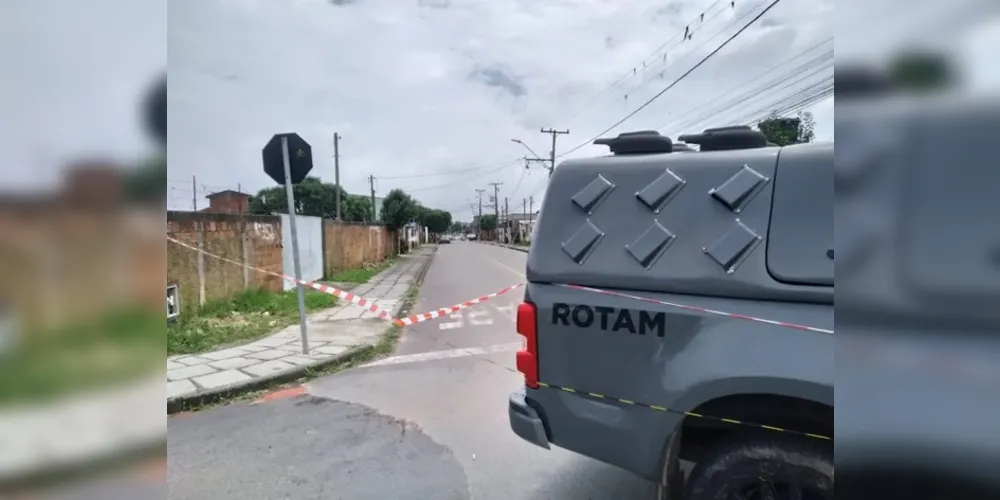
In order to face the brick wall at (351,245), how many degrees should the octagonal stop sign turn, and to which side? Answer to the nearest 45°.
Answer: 0° — it already faces it

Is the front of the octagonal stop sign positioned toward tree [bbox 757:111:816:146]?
no

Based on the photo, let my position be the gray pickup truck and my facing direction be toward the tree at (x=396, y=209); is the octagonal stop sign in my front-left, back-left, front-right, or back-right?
front-left

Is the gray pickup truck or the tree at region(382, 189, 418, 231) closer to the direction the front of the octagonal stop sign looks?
the tree

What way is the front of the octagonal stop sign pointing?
away from the camera

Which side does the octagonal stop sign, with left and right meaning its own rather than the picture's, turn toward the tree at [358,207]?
front

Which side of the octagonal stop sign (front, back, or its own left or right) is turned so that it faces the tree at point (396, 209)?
front

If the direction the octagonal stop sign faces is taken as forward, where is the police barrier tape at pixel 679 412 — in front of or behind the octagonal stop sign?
behind

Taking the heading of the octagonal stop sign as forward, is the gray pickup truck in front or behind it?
behind

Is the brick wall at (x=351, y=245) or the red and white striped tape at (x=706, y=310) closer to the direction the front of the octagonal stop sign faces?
the brick wall
